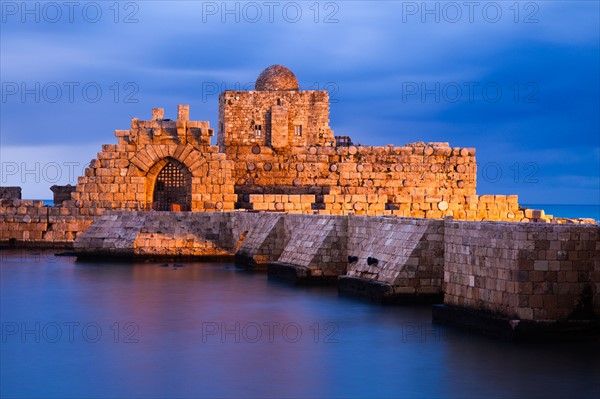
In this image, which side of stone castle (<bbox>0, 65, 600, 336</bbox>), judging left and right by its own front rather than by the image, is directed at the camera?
front

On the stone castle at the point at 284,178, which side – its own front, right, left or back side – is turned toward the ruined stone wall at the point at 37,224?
right

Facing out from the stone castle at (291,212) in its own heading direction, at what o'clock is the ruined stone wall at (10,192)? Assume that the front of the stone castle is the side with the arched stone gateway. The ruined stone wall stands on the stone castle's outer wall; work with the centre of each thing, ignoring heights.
The ruined stone wall is roughly at 4 o'clock from the stone castle.

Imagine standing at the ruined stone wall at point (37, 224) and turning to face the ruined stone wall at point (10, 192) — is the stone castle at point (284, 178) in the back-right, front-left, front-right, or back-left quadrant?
back-right
